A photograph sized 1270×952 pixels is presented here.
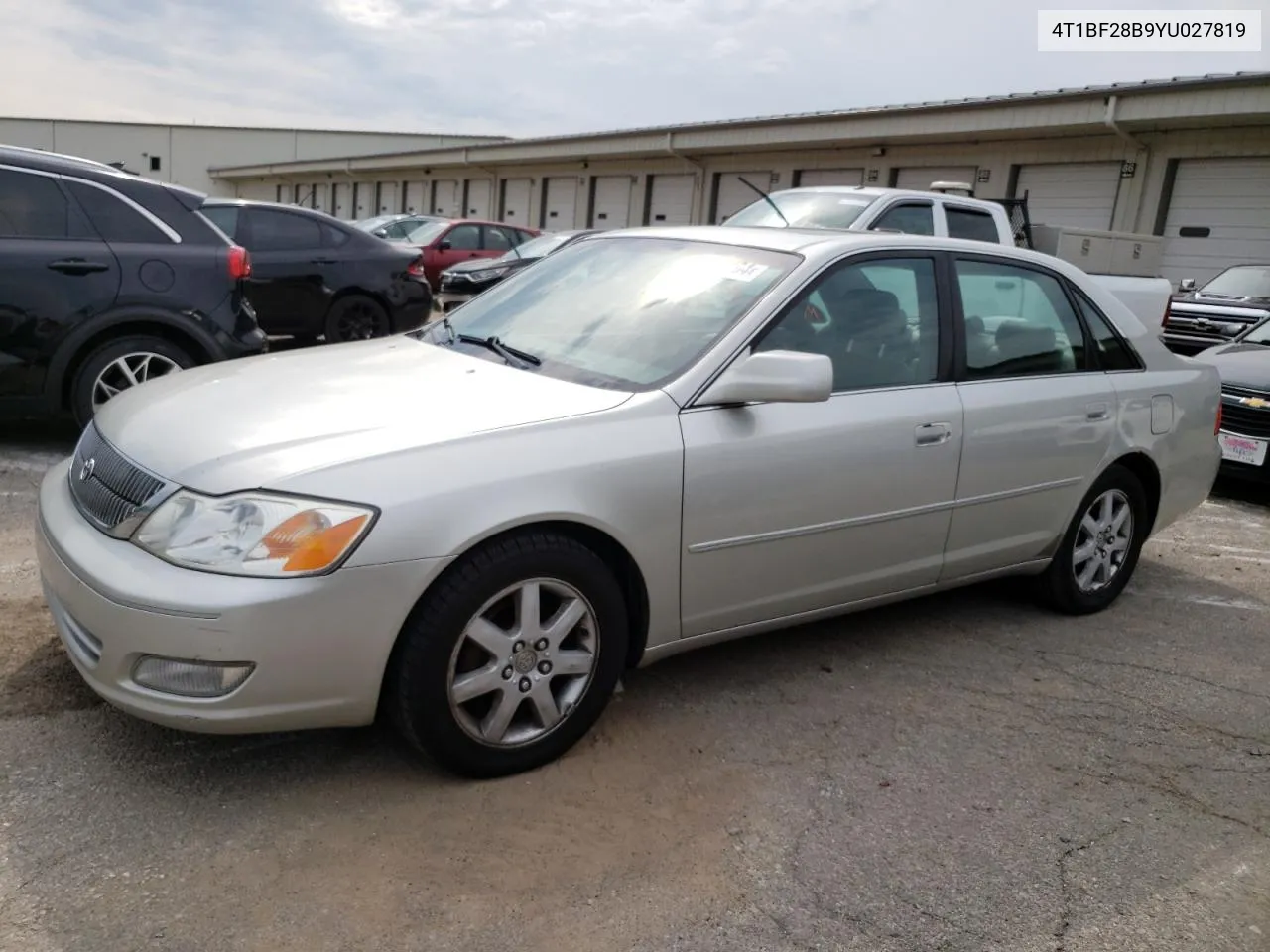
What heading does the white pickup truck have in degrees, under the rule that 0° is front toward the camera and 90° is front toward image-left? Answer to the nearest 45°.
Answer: approximately 45°

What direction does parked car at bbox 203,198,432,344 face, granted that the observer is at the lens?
facing to the left of the viewer

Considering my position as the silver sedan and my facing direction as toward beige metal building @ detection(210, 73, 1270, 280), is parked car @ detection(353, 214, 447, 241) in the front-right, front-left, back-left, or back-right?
front-left

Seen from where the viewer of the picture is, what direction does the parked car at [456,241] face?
facing the viewer and to the left of the viewer

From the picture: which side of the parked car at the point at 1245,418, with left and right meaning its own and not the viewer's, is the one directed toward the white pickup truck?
right

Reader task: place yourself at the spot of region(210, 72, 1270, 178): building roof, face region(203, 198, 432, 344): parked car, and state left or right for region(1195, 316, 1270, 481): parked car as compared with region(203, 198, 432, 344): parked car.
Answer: left

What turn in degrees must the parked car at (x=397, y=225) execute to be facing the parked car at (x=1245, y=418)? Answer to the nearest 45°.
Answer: approximately 90° to its left

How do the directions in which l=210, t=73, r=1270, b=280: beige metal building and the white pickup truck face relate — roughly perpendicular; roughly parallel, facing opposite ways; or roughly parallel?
roughly parallel

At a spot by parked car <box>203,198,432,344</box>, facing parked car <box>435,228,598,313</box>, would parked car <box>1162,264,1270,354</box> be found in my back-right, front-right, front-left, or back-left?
front-right

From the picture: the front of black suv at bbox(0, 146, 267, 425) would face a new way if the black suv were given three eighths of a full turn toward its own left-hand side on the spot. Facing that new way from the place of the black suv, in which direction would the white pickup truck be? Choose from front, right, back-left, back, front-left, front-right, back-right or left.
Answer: front-left

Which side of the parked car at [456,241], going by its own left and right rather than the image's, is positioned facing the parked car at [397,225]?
right
